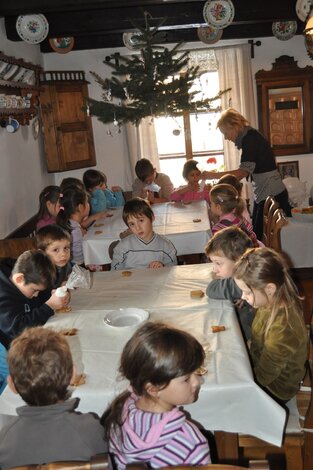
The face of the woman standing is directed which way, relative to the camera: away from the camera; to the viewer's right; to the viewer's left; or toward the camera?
to the viewer's left

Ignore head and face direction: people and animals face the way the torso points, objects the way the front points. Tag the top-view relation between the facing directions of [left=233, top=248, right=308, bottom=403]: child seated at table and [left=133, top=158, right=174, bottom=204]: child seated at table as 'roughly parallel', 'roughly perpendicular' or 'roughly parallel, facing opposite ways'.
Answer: roughly perpendicular

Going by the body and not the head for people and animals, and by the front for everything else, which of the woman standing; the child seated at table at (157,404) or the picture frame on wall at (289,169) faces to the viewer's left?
the woman standing

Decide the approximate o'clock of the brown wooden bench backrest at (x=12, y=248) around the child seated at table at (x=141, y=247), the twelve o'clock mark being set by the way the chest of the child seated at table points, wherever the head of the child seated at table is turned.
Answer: The brown wooden bench backrest is roughly at 4 o'clock from the child seated at table.

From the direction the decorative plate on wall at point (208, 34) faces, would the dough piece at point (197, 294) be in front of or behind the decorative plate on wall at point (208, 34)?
in front

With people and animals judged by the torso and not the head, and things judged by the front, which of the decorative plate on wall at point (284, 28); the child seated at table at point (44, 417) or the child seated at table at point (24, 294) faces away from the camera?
the child seated at table at point (44, 417)

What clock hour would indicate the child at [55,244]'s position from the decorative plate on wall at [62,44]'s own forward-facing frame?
The child is roughly at 12 o'clock from the decorative plate on wall.

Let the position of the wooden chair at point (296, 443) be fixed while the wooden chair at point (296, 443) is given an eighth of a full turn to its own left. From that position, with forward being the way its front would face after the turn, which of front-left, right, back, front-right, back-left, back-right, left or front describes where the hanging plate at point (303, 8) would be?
back-right

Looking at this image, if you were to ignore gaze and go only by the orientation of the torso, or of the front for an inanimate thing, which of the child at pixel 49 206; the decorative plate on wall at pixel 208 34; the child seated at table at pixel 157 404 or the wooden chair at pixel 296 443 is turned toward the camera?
the decorative plate on wall

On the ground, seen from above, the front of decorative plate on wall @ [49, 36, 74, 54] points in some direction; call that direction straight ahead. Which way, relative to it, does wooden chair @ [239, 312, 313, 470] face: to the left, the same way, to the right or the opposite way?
to the right

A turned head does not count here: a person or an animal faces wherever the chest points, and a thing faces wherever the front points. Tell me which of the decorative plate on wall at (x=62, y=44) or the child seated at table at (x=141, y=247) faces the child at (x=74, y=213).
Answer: the decorative plate on wall

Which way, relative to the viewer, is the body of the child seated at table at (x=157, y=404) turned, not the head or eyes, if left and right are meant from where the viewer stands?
facing away from the viewer and to the right of the viewer
